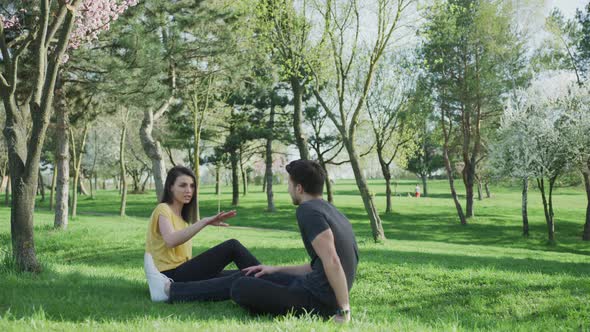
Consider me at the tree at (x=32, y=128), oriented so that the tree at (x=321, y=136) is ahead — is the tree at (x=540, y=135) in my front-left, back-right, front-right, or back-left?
front-right

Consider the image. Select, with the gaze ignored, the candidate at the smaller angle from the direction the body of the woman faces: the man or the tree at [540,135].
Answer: the man

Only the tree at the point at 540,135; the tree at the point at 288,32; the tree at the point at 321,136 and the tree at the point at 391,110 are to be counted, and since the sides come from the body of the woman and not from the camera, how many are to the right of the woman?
0

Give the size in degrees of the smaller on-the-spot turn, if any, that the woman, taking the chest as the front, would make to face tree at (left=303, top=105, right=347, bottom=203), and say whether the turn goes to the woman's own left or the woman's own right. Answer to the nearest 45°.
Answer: approximately 135° to the woman's own left

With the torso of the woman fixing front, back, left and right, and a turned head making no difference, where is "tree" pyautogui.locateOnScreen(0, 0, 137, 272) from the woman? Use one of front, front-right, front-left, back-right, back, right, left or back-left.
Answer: back

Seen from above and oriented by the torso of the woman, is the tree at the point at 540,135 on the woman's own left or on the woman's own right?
on the woman's own left

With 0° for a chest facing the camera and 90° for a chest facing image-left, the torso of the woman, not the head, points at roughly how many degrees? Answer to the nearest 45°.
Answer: approximately 315°

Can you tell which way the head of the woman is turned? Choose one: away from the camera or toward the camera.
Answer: toward the camera

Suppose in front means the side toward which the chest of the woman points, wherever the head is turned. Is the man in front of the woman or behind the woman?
in front

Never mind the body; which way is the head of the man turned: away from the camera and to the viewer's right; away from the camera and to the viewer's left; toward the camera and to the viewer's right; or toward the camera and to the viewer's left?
away from the camera and to the viewer's left

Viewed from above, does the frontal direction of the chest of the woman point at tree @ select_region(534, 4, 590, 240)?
no

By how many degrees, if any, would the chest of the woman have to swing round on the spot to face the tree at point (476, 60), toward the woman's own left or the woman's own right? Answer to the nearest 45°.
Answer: approximately 90° to the woman's own left
